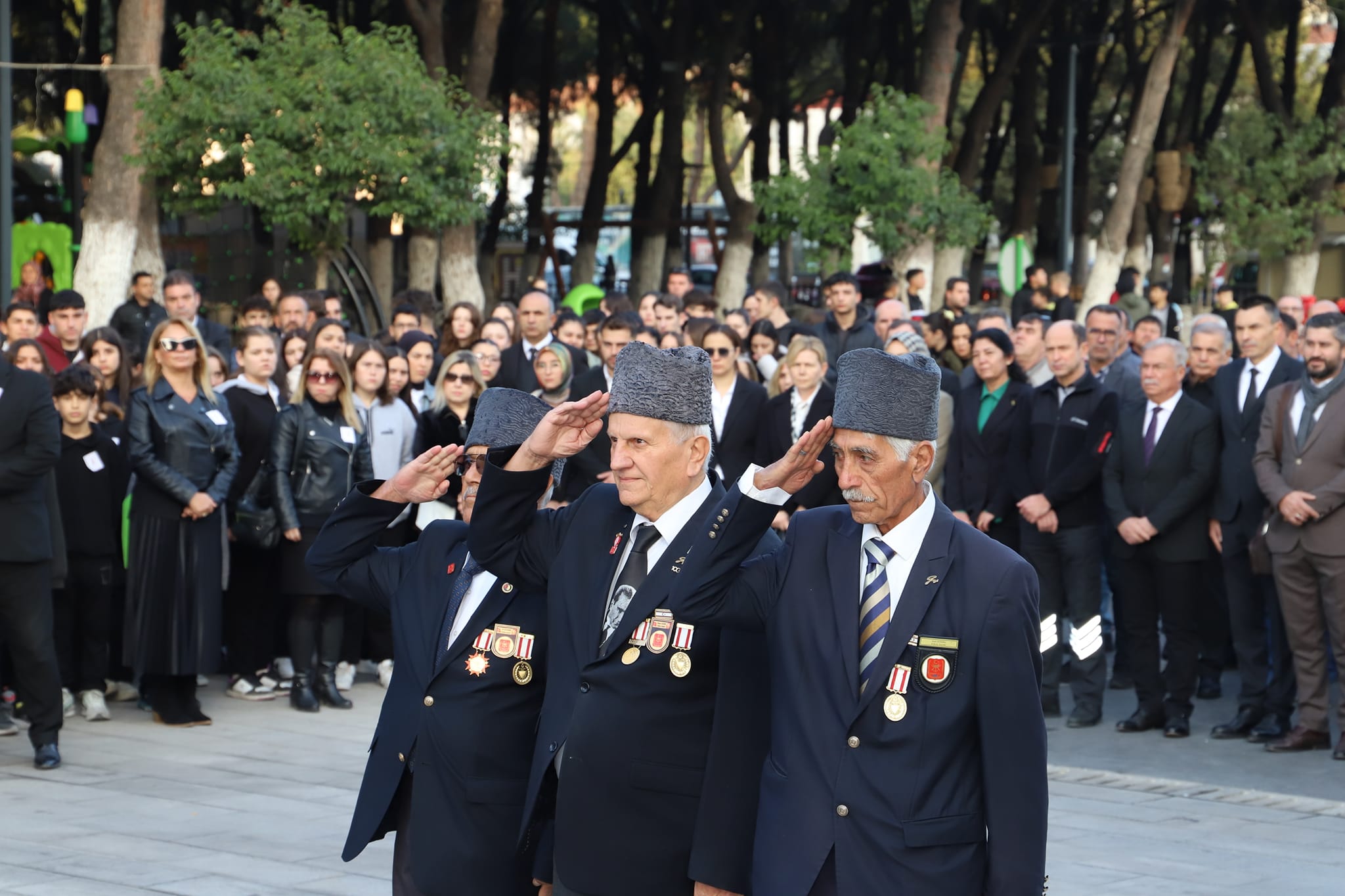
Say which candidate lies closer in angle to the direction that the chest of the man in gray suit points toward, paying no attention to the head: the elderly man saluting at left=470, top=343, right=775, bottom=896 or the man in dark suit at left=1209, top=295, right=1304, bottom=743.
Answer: the elderly man saluting

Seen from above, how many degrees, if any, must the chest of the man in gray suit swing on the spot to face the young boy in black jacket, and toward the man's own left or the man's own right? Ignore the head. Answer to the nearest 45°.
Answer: approximately 45° to the man's own right

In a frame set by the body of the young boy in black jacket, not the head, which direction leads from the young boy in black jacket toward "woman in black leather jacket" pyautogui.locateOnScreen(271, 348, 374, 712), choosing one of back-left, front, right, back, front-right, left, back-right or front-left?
left

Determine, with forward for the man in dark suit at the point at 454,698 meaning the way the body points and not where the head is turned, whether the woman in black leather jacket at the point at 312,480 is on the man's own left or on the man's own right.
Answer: on the man's own right

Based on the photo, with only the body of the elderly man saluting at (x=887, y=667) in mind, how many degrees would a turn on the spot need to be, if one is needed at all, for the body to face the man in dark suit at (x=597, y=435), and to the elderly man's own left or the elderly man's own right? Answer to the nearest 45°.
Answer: approximately 135° to the elderly man's own right

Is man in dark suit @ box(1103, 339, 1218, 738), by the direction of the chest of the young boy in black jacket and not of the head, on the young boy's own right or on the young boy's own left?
on the young boy's own left

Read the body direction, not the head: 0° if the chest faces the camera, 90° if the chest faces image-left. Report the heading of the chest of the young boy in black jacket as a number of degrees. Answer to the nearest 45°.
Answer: approximately 0°

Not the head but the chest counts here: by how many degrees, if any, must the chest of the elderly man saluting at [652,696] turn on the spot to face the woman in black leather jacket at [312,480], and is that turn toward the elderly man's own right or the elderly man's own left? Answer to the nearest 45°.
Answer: approximately 135° to the elderly man's own right

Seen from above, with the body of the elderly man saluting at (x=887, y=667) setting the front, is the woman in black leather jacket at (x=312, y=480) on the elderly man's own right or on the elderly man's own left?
on the elderly man's own right
